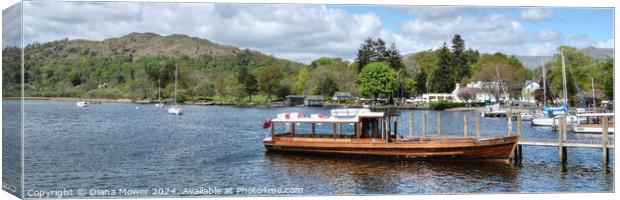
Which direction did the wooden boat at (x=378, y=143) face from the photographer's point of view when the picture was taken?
facing to the right of the viewer

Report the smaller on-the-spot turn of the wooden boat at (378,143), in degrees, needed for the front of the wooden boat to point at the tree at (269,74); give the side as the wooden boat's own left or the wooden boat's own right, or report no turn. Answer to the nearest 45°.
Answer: approximately 135° to the wooden boat's own left
